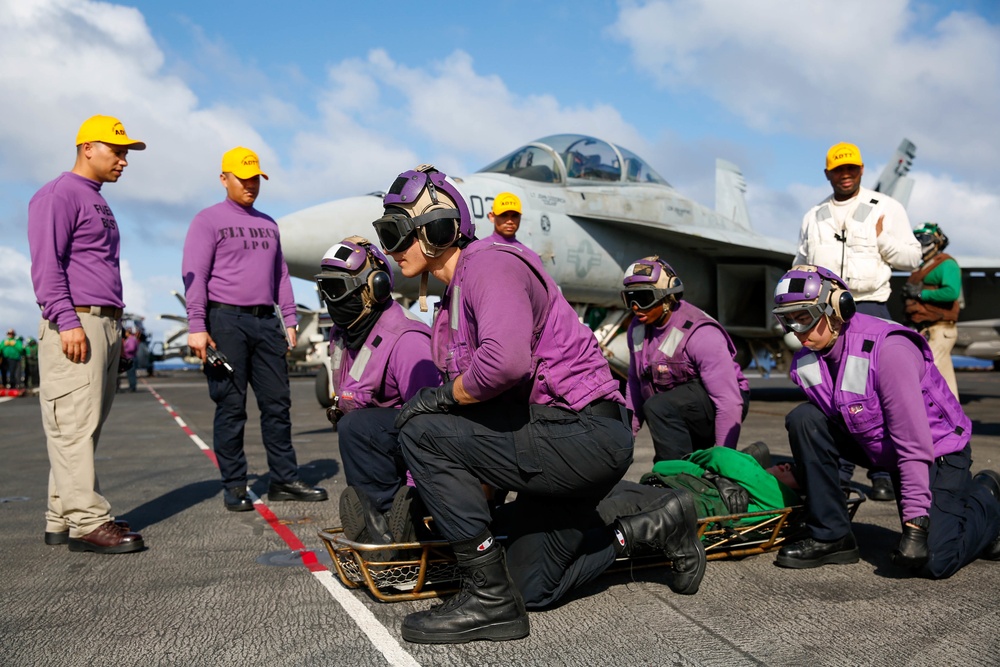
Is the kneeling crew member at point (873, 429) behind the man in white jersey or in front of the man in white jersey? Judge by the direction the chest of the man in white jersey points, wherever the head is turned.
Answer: in front

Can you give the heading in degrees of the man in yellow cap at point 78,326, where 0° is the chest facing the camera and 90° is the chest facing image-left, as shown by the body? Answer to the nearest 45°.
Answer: approximately 270°

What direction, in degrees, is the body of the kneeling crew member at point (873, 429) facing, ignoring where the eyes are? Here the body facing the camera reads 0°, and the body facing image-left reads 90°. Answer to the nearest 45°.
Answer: approximately 45°

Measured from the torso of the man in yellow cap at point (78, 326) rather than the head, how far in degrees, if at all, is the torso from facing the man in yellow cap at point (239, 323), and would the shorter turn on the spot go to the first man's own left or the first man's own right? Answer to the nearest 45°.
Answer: approximately 45° to the first man's own left

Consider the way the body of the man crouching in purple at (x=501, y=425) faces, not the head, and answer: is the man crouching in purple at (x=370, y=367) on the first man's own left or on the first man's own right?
on the first man's own right

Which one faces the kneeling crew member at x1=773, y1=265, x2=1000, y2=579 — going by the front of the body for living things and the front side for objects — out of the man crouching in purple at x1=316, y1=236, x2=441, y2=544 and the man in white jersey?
the man in white jersey

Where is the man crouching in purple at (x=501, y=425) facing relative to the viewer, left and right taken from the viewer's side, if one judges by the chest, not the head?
facing to the left of the viewer

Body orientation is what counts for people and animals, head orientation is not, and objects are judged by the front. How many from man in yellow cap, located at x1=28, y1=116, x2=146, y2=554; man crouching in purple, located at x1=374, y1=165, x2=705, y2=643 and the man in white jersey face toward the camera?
1

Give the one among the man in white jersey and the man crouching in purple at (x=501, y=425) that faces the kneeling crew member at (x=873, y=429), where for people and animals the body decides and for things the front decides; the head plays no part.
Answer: the man in white jersey

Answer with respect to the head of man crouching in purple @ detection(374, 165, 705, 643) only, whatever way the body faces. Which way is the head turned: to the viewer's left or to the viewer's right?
to the viewer's left
